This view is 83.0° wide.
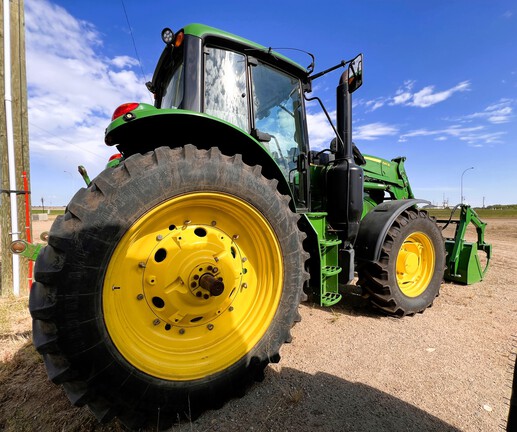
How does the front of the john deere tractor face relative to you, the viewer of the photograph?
facing away from the viewer and to the right of the viewer

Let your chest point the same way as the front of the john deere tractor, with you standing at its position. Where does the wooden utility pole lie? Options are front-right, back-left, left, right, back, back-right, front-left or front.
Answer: left
